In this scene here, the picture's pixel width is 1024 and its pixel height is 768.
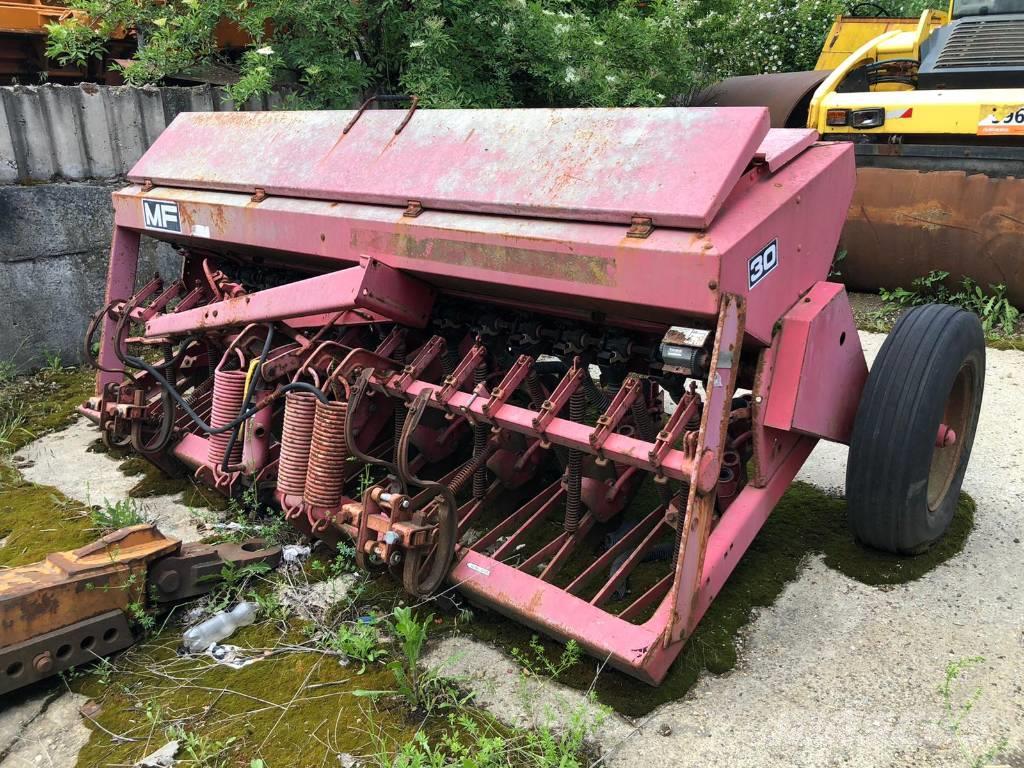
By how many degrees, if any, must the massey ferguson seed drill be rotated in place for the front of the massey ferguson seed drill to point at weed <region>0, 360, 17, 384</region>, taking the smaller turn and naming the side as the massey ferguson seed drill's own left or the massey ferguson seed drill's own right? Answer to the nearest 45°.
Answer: approximately 90° to the massey ferguson seed drill's own right

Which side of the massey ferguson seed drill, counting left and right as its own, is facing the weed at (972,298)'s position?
back

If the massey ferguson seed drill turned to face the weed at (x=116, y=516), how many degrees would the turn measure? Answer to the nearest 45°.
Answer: approximately 45° to its right

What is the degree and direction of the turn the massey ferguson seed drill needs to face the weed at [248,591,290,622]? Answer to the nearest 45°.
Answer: approximately 45° to its right

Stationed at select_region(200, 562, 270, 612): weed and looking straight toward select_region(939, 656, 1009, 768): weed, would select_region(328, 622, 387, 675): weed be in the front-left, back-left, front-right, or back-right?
front-right

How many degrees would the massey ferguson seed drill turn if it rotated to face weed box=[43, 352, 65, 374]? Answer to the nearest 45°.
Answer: approximately 90° to its right

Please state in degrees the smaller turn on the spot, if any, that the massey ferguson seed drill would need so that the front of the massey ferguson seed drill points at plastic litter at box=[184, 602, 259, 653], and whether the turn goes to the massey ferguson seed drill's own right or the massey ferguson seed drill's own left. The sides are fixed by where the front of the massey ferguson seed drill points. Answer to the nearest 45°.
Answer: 0° — it already faces it

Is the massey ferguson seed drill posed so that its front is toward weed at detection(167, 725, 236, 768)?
yes

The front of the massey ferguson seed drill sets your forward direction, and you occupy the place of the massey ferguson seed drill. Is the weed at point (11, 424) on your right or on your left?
on your right

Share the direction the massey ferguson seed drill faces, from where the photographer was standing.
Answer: facing the viewer and to the left of the viewer
